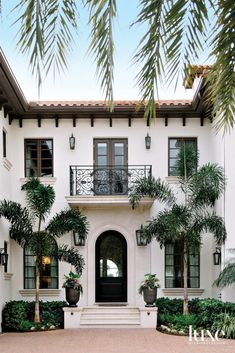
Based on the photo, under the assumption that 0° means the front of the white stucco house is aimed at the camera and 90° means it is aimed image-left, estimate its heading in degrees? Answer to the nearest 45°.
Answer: approximately 0°

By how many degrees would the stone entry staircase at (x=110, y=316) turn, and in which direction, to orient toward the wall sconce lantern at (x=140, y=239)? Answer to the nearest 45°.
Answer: approximately 135° to its left

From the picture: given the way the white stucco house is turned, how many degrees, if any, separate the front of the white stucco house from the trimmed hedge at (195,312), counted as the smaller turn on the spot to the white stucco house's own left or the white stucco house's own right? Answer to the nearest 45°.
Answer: approximately 45° to the white stucco house's own left

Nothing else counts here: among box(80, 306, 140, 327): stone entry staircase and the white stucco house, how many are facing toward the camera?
2

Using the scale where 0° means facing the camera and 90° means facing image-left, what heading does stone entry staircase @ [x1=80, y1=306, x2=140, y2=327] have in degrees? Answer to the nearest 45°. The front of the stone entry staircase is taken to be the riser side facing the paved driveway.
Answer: approximately 0°

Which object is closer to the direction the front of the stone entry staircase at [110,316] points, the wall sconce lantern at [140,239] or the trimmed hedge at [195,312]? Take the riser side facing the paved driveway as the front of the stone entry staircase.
the trimmed hedge

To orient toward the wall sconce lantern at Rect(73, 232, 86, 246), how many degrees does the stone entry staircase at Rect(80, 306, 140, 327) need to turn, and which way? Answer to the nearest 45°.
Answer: approximately 135° to its right
